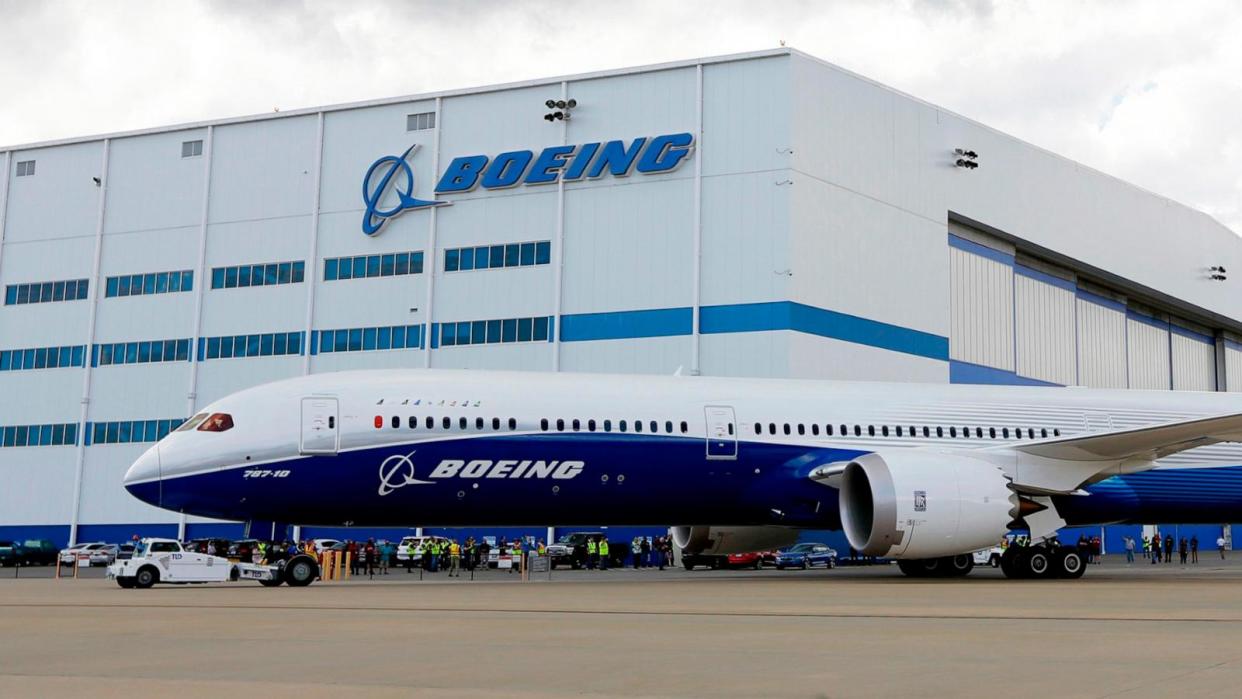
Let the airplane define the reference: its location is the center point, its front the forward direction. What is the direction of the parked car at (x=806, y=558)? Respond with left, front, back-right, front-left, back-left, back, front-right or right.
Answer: right

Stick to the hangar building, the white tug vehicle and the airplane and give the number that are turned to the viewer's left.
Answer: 2

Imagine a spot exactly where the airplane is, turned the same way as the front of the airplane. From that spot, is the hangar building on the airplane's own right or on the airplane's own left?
on the airplane's own right

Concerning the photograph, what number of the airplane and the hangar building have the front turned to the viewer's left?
1

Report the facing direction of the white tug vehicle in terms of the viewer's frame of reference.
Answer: facing to the left of the viewer

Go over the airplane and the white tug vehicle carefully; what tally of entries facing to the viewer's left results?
2

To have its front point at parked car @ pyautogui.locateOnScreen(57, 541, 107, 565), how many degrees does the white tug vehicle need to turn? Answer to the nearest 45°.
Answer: approximately 90° to its right

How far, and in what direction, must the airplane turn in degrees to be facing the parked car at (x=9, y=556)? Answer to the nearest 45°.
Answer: approximately 45° to its right

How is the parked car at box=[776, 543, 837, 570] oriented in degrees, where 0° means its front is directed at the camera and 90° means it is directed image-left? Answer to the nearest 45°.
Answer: approximately 45°

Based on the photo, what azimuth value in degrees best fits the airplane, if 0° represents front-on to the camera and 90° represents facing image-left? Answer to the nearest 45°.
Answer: approximately 90°

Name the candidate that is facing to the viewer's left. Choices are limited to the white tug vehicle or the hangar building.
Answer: the white tug vehicle
